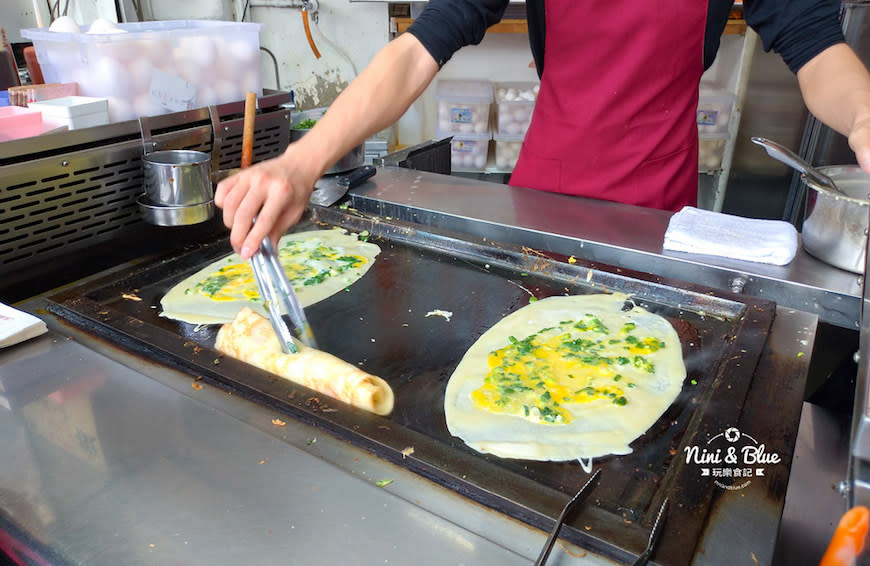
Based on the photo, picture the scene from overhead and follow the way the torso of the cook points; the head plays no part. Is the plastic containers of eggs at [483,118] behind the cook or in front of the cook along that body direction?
behind

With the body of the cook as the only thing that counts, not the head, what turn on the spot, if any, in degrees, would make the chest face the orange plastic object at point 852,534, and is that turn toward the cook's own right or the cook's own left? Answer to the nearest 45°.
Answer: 0° — they already face it

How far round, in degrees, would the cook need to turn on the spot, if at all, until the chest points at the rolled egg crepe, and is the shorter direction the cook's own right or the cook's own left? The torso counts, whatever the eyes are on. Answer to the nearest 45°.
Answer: approximately 45° to the cook's own right

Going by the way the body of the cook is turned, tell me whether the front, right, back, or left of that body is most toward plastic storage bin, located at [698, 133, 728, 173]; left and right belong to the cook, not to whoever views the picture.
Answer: back

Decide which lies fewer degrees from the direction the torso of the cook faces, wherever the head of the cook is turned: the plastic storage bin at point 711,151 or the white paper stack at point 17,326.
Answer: the white paper stack

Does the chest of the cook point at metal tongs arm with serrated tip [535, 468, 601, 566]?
yes

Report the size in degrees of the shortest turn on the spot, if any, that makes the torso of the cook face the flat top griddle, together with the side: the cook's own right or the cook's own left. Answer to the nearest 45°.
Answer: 0° — they already face it

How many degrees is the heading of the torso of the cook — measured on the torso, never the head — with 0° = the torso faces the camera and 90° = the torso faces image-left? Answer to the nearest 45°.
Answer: approximately 0°

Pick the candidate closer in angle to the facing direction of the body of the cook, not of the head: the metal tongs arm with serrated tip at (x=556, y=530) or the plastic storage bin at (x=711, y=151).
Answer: the metal tongs arm with serrated tip

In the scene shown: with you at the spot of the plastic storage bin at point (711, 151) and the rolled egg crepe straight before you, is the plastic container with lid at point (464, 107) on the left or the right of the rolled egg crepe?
right

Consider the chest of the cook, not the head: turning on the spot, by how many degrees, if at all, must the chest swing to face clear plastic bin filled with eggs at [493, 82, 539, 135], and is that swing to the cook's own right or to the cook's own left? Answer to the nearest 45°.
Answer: approximately 180°

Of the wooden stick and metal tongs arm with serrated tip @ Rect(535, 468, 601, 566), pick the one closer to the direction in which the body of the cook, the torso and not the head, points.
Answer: the metal tongs arm with serrated tip

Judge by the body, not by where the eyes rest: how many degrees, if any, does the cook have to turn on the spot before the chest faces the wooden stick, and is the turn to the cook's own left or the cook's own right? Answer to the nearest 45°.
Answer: approximately 90° to the cook's own right

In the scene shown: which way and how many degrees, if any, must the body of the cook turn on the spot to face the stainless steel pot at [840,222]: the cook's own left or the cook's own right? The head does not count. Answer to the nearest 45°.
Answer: approximately 45° to the cook's own left

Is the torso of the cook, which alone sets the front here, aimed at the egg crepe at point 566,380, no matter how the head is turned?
yes

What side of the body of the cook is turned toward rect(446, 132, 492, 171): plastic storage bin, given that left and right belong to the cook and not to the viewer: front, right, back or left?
back
